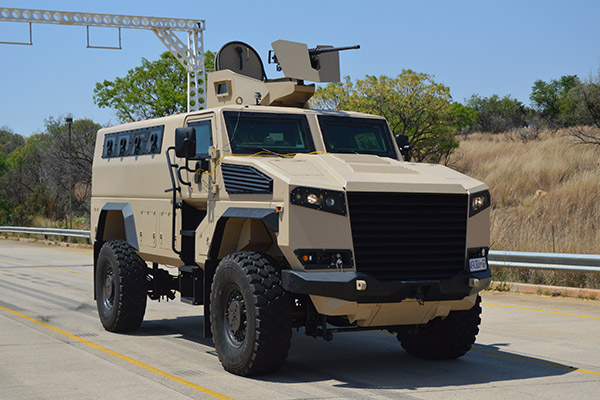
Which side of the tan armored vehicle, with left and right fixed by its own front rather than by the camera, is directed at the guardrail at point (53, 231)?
back

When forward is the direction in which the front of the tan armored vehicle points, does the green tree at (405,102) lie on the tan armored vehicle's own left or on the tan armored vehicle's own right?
on the tan armored vehicle's own left

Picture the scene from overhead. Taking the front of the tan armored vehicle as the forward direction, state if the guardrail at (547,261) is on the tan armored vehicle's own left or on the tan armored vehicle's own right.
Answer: on the tan armored vehicle's own left

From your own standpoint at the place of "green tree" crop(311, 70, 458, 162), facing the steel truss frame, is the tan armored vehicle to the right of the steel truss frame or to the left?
left

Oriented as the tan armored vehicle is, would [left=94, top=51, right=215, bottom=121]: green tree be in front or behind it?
behind

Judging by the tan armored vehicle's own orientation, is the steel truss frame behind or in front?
behind

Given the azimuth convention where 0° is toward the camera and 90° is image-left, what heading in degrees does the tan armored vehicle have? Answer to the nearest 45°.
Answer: approximately 315°
